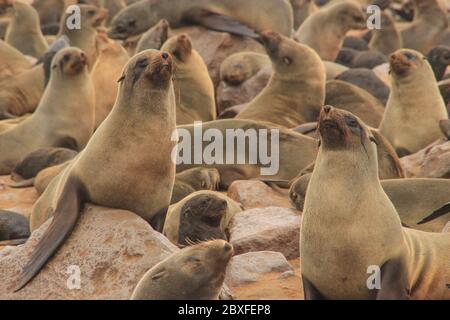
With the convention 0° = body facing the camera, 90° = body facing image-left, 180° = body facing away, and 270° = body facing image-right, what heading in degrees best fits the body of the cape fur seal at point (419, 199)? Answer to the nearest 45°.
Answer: approximately 90°

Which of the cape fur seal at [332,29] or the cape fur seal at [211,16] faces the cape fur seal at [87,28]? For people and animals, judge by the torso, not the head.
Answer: the cape fur seal at [211,16]

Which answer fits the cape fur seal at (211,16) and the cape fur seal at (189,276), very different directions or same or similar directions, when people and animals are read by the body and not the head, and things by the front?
very different directions

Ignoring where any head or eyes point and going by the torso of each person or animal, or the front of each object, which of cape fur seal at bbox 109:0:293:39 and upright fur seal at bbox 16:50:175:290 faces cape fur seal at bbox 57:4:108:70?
cape fur seal at bbox 109:0:293:39

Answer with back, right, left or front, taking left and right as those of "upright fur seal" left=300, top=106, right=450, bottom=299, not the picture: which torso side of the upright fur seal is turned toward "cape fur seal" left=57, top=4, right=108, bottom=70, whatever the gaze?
right

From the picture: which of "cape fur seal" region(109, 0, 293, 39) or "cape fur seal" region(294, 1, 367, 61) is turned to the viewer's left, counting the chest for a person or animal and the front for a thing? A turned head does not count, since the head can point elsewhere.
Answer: "cape fur seal" region(109, 0, 293, 39)

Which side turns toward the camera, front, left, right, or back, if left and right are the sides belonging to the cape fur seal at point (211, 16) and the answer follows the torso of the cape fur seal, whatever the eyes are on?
left

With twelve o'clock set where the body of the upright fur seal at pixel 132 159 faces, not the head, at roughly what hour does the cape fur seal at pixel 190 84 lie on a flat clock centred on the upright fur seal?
The cape fur seal is roughly at 8 o'clock from the upright fur seal.

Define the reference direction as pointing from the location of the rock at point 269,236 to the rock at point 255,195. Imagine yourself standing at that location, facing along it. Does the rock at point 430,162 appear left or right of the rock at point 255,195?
right
